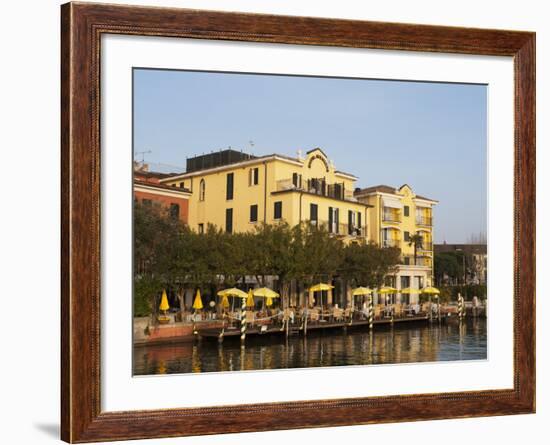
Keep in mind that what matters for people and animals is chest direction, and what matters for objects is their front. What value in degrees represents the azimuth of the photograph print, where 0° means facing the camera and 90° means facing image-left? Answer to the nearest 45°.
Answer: approximately 315°
